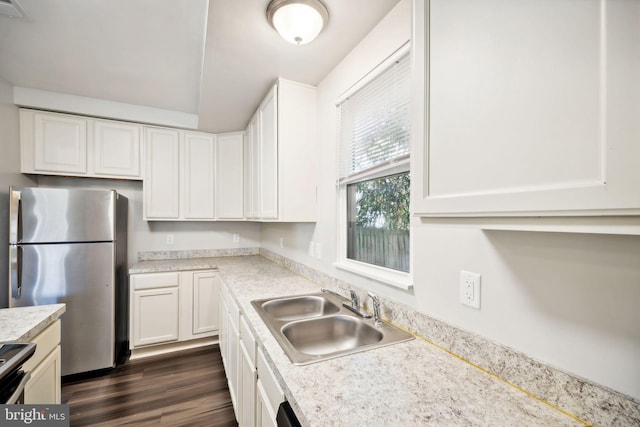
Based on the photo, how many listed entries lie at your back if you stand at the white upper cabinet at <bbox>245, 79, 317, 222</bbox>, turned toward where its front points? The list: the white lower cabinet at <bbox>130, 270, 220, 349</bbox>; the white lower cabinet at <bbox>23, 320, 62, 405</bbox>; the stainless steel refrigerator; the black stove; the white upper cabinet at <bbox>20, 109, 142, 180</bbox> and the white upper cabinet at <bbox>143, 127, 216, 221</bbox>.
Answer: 0

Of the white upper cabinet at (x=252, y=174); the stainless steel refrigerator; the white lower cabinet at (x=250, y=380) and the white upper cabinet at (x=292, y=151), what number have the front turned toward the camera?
1

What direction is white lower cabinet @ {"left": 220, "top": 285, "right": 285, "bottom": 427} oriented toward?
to the viewer's left

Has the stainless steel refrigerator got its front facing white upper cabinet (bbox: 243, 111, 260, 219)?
no

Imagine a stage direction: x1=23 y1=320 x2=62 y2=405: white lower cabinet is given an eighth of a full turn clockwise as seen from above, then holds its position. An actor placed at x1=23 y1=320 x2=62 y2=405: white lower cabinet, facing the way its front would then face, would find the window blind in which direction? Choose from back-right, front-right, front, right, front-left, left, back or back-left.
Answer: front-left

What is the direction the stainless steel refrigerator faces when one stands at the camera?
facing the viewer

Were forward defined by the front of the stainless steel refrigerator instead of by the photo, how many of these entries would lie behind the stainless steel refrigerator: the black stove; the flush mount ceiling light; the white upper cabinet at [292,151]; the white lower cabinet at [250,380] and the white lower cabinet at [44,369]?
0

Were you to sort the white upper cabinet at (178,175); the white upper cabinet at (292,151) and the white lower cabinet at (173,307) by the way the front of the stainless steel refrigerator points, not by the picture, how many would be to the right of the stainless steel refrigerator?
0

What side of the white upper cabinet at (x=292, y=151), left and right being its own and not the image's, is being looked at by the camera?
left

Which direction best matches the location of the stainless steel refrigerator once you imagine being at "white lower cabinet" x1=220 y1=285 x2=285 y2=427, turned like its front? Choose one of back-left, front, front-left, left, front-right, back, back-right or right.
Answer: front-right

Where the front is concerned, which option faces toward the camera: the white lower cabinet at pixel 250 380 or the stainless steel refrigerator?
the stainless steel refrigerator

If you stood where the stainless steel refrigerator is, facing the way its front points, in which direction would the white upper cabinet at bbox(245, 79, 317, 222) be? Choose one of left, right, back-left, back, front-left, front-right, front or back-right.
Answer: front-left

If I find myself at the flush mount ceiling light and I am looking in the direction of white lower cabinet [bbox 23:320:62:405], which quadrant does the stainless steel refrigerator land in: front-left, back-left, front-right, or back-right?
front-right

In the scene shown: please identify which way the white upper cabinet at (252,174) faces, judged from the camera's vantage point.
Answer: facing to the left of the viewer

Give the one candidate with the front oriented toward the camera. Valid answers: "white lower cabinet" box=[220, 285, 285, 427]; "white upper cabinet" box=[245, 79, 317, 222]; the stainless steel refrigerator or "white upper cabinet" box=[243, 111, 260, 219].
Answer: the stainless steel refrigerator
